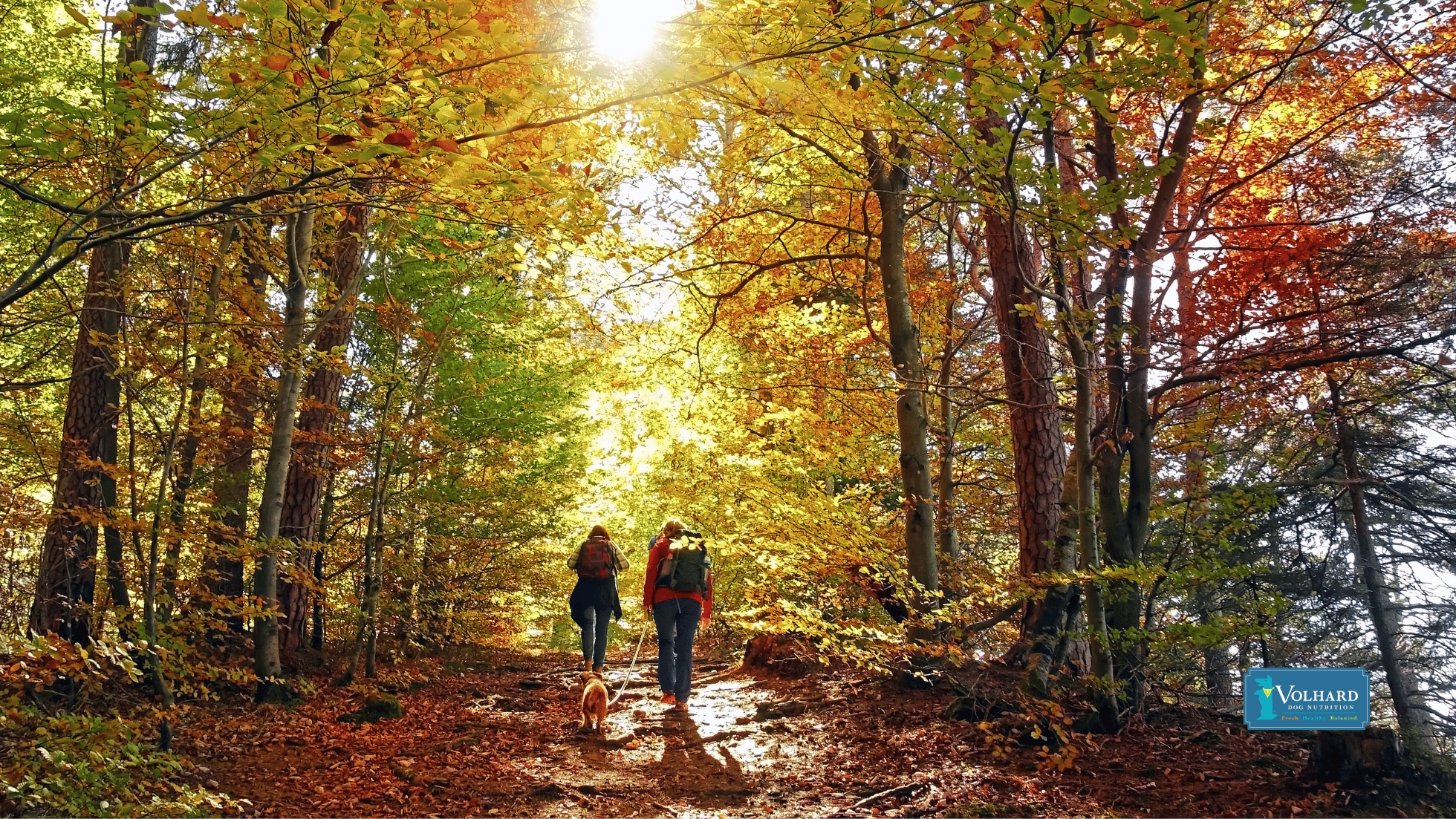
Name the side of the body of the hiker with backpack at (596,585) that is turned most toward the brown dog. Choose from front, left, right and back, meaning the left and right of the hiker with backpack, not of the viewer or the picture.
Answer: back

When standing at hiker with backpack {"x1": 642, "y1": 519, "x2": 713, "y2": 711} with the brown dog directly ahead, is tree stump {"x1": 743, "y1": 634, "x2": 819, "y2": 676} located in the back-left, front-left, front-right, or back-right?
back-right

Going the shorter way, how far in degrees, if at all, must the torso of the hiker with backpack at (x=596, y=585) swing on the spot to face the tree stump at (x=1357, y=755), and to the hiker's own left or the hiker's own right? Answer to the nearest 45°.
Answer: approximately 135° to the hiker's own right

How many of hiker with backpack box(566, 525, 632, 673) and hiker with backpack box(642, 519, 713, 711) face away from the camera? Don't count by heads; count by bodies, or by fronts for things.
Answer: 2

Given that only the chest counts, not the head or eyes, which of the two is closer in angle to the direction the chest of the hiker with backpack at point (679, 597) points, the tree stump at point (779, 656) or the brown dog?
the tree stump

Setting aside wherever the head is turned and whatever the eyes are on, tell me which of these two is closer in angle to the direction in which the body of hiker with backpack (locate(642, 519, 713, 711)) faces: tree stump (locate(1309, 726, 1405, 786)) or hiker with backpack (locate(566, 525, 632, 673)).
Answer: the hiker with backpack

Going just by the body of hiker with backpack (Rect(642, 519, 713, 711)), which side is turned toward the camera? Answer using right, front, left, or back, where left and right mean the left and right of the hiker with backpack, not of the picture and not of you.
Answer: back

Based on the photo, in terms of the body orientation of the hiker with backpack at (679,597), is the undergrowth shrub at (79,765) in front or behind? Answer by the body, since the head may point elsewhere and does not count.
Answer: behind

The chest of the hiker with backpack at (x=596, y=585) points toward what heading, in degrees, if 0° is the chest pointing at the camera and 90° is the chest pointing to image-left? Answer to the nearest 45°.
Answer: approximately 180°
